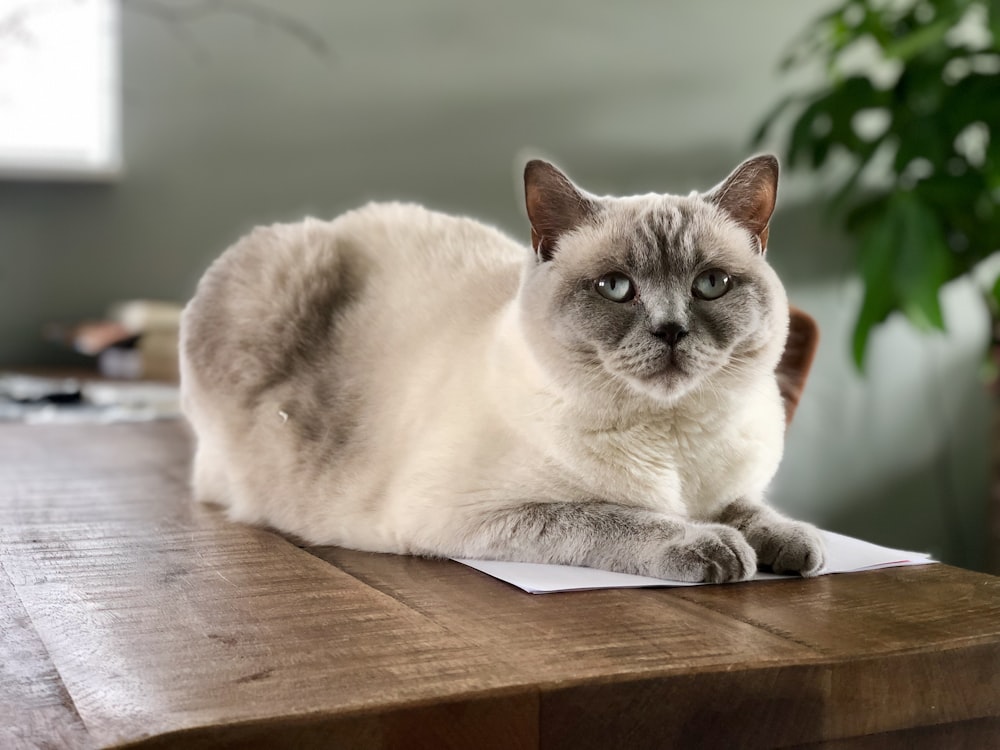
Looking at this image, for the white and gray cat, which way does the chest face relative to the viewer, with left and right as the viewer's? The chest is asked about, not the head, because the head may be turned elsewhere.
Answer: facing the viewer and to the right of the viewer

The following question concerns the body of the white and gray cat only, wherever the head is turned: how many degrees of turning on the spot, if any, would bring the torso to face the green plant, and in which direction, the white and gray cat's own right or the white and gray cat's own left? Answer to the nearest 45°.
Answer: approximately 90° to the white and gray cat's own left

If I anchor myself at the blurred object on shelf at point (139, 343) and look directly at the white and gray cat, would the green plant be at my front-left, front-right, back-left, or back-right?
front-left

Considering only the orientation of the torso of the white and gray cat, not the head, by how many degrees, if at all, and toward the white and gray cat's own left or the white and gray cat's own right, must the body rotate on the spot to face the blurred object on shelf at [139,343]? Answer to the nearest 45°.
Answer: approximately 180°

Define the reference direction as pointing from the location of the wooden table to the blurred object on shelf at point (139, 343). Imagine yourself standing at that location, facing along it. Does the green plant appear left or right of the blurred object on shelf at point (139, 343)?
right
